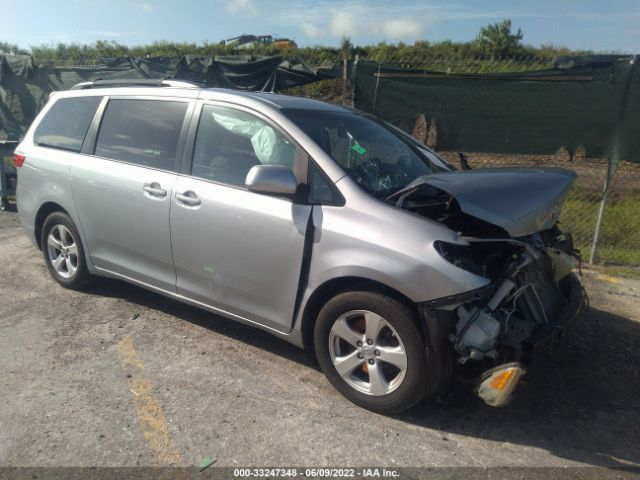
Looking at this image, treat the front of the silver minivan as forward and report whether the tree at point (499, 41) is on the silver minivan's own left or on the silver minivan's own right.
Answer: on the silver minivan's own left

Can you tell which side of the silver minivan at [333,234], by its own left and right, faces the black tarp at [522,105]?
left

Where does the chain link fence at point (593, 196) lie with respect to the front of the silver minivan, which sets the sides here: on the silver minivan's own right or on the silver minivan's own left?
on the silver minivan's own left

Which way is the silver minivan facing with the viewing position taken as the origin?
facing the viewer and to the right of the viewer
